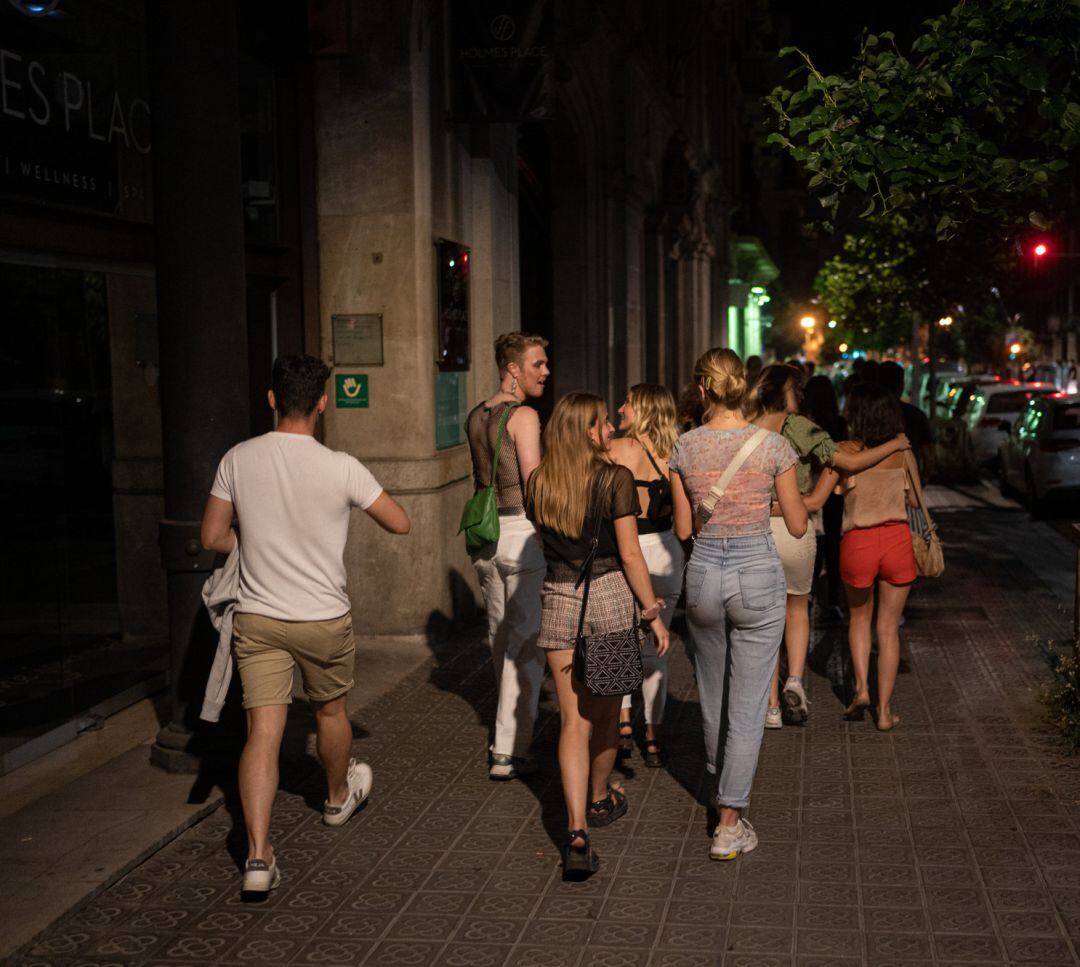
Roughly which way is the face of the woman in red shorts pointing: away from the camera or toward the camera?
away from the camera

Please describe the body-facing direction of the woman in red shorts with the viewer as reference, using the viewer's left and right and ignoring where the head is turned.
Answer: facing away from the viewer

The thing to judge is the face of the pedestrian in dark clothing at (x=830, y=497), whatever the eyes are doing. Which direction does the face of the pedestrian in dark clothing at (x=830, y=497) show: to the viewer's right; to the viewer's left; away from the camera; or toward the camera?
away from the camera

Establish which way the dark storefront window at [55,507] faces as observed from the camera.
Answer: facing the viewer and to the right of the viewer

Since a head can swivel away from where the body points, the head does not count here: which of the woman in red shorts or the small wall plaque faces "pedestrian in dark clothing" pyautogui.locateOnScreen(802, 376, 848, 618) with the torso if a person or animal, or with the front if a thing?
the woman in red shorts

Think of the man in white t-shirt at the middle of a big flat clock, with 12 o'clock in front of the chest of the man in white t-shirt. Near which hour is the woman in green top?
The woman in green top is roughly at 2 o'clock from the man in white t-shirt.

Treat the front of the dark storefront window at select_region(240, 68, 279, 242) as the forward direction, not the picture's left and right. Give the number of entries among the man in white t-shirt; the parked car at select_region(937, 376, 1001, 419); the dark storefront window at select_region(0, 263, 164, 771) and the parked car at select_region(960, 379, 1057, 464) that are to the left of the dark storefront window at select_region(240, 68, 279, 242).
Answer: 2

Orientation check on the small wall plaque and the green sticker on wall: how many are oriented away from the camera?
0

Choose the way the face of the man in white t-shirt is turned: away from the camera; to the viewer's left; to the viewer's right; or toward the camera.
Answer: away from the camera
